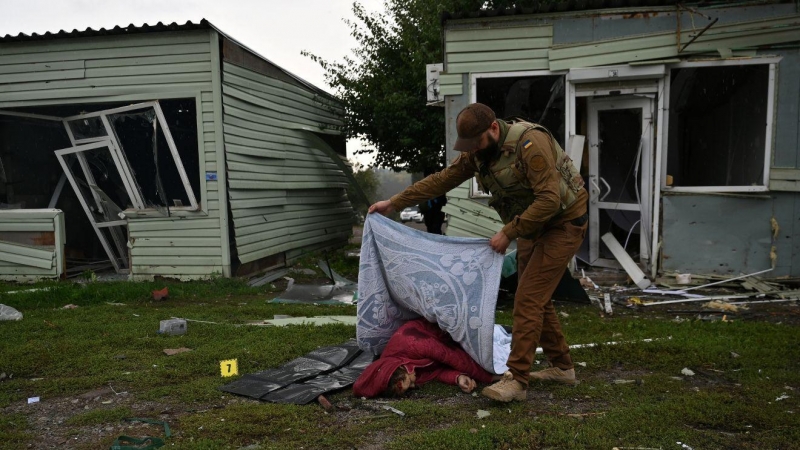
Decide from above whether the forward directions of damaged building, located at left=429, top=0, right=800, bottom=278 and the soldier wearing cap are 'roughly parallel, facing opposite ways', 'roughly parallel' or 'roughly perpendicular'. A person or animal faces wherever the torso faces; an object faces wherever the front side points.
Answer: roughly perpendicular

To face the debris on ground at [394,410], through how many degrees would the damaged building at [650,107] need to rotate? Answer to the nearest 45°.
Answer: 0° — it already faces it

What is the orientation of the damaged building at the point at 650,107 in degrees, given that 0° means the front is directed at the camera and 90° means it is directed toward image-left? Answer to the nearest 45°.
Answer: approximately 0°

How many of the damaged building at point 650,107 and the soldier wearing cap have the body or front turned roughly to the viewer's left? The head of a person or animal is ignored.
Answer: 1

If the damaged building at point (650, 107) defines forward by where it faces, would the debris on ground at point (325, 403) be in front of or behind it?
in front

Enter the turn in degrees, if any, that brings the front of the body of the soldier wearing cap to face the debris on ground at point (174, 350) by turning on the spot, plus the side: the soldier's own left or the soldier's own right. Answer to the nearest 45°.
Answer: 0° — they already face it

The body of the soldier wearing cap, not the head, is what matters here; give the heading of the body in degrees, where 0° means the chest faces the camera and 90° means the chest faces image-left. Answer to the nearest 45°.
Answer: approximately 90°

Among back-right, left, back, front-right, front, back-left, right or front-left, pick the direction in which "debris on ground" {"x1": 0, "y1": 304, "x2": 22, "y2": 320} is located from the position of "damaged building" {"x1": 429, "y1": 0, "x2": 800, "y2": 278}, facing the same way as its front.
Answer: front-right

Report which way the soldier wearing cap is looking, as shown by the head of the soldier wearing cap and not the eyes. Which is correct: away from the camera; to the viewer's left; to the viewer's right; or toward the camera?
to the viewer's left

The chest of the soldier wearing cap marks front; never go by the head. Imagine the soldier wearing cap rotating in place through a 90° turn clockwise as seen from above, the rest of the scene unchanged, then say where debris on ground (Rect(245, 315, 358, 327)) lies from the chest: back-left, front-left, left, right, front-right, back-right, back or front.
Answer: front-left

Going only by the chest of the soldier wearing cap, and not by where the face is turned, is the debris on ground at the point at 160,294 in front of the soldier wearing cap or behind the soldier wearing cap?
in front

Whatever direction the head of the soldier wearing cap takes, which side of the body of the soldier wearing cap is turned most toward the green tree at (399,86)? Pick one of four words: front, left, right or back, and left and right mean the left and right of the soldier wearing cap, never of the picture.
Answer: right

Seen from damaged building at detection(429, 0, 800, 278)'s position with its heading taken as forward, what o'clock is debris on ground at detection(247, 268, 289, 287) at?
The debris on ground is roughly at 3 o'clock from the damaged building.
